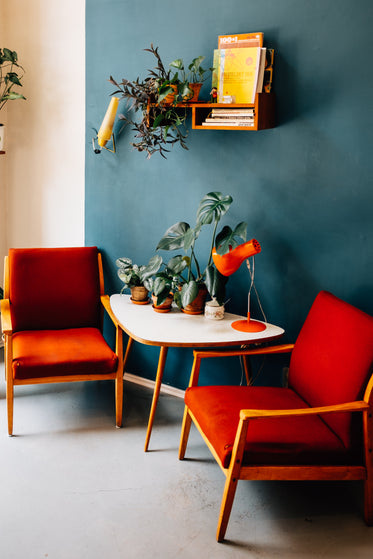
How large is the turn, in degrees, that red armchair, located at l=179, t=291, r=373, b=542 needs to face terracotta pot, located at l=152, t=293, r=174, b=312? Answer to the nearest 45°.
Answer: approximately 90° to its right

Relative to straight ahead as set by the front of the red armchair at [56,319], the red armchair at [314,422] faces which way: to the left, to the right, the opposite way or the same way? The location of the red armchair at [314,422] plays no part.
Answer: to the right

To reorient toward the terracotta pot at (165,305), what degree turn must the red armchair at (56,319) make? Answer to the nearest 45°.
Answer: approximately 45° to its left

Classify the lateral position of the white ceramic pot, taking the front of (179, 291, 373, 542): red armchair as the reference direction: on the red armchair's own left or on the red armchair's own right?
on the red armchair's own right

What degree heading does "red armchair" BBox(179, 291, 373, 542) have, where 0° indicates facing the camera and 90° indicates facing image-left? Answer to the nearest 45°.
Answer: approximately 45°

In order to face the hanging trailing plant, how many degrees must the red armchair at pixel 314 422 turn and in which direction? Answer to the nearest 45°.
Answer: approximately 90° to its right

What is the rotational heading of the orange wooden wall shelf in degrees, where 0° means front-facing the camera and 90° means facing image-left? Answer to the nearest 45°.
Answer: approximately 45°
